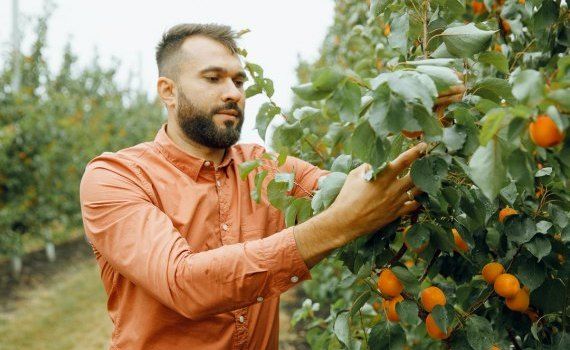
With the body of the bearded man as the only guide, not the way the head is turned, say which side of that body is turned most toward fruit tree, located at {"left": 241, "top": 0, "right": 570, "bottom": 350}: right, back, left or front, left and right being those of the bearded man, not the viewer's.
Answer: front

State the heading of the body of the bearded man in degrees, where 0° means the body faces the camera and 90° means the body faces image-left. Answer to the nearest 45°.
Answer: approximately 315°

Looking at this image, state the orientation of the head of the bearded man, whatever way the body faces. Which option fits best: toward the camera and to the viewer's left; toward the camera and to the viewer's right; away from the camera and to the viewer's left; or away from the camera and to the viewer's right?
toward the camera and to the viewer's right
